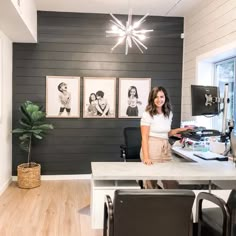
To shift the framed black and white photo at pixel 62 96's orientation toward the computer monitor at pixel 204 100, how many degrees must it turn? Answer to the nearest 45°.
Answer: approximately 45° to its left

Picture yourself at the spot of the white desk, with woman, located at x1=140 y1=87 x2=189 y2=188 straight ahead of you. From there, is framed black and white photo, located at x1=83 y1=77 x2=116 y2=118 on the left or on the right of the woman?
left

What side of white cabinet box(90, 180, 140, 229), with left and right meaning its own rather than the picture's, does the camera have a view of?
front

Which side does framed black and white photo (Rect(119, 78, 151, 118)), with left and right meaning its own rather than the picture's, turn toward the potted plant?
right

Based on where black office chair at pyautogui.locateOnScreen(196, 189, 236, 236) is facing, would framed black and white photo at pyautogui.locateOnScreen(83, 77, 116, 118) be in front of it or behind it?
in front

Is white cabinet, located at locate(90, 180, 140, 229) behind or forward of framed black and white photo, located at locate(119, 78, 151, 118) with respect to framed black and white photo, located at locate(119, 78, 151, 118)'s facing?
forward

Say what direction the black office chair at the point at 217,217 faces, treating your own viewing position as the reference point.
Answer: facing away from the viewer and to the left of the viewer

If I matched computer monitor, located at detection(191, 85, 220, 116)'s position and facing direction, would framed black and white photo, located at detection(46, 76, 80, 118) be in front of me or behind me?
in front

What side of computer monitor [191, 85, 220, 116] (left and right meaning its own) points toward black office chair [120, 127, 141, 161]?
front

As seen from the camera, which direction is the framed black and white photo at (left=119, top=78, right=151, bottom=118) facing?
toward the camera

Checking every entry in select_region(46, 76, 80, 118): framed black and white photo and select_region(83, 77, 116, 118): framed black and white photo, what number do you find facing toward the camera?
2

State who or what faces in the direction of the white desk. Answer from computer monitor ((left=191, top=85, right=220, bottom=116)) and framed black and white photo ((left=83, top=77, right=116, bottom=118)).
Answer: the framed black and white photo

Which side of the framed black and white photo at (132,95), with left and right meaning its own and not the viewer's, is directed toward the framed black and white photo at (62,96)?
right
